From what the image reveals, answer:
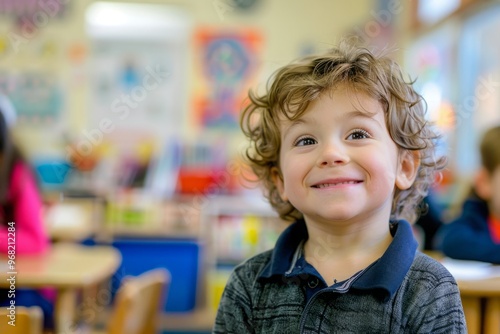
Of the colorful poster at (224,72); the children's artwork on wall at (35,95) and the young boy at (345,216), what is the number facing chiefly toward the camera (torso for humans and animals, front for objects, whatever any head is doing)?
3

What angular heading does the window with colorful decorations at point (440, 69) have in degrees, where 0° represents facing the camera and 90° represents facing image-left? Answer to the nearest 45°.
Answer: approximately 45°

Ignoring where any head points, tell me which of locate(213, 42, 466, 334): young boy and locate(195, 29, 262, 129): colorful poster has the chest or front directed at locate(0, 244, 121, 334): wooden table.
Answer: the colorful poster

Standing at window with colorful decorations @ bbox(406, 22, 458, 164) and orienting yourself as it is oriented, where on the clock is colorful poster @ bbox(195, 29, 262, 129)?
The colorful poster is roughly at 2 o'clock from the window with colorful decorations.

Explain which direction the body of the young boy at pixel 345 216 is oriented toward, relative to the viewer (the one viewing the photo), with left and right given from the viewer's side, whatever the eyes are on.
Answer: facing the viewer

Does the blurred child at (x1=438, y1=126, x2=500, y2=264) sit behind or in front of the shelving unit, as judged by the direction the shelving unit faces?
in front

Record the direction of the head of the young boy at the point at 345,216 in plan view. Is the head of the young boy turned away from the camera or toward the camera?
toward the camera

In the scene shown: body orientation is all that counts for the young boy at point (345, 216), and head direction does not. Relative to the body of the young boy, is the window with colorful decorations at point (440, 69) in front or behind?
behind

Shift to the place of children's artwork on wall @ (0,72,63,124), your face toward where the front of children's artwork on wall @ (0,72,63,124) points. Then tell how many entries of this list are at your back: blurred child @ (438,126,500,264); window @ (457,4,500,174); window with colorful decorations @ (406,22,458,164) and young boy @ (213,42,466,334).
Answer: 0

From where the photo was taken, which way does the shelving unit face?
toward the camera

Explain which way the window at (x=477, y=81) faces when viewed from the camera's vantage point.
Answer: facing the viewer and to the left of the viewer

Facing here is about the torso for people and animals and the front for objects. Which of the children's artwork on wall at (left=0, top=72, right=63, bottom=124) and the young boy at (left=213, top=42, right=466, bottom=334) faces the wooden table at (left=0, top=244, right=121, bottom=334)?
the children's artwork on wall

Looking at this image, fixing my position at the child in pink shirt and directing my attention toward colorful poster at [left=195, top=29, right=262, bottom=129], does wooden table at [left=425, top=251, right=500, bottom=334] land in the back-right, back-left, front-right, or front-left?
back-right

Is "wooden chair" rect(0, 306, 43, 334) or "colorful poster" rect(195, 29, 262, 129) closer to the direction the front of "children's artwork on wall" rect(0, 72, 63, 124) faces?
the wooden chair
